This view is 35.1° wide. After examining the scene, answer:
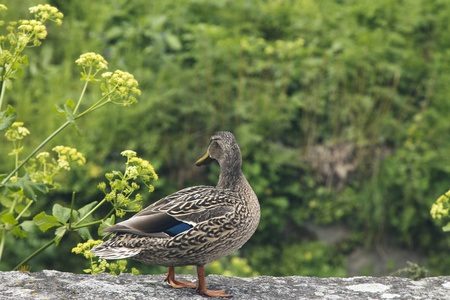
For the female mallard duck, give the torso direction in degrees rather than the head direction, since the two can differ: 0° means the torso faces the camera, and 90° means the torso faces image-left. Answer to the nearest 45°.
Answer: approximately 270°

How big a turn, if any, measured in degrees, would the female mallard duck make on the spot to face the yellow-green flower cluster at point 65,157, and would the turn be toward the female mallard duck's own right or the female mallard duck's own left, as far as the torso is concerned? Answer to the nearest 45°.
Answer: approximately 135° to the female mallard duck's own left
